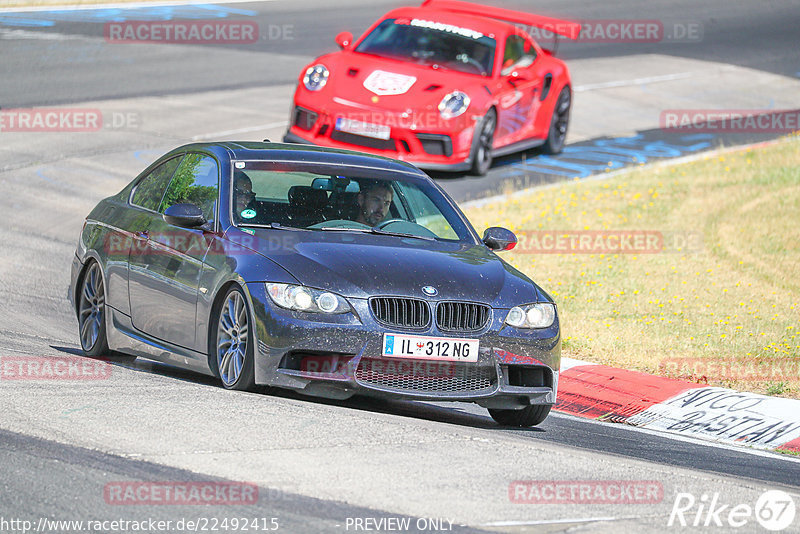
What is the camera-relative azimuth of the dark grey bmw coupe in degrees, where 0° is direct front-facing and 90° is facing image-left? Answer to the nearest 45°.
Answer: approximately 315°

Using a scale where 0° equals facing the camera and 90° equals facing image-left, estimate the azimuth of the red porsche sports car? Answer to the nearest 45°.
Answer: approximately 45°

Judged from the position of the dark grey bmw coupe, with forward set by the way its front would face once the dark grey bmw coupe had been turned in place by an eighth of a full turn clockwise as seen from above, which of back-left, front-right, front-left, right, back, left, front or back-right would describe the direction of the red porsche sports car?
back

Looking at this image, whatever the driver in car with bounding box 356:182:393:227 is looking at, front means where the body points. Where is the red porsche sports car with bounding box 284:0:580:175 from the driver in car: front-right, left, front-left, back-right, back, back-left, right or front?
back-left

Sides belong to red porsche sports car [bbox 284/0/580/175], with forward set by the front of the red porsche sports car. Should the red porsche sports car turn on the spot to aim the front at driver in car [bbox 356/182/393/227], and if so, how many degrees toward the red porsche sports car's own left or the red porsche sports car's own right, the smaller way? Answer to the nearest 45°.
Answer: approximately 45° to the red porsche sports car's own left
